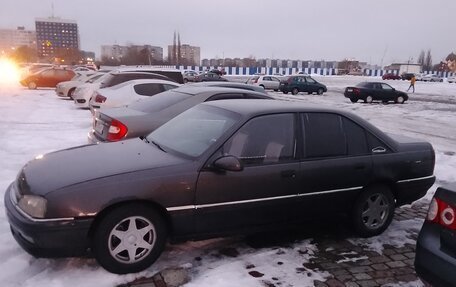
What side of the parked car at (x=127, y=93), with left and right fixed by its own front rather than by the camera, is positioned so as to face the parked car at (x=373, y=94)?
front

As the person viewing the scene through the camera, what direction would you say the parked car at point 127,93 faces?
facing away from the viewer and to the right of the viewer

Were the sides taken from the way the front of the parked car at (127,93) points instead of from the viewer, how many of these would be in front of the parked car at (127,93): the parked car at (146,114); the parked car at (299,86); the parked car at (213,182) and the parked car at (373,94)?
2

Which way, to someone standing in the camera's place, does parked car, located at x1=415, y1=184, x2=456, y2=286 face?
facing away from the viewer and to the right of the viewer

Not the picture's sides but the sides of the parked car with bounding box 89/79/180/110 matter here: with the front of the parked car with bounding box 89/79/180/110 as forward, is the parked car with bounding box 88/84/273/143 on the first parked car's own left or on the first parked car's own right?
on the first parked car's own right

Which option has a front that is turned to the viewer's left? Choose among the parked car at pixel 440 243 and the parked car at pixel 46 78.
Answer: the parked car at pixel 46 78

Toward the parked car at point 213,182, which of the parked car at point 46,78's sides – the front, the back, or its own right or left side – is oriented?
left

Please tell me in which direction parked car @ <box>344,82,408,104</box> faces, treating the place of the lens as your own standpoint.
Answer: facing away from the viewer and to the right of the viewer

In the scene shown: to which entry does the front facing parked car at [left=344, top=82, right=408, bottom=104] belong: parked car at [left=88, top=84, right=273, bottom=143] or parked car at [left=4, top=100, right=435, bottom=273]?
parked car at [left=88, top=84, right=273, bottom=143]

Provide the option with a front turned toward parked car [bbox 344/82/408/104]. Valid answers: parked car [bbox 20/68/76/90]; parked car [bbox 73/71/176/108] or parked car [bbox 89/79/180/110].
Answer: parked car [bbox 89/79/180/110]

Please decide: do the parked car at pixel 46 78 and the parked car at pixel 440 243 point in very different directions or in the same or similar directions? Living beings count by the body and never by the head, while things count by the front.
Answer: very different directions

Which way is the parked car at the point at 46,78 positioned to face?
to the viewer's left

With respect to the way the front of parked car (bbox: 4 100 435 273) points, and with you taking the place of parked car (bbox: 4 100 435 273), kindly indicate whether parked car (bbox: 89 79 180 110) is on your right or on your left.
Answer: on your right

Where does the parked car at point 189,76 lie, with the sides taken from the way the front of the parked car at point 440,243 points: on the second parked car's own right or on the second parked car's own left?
on the second parked car's own left
